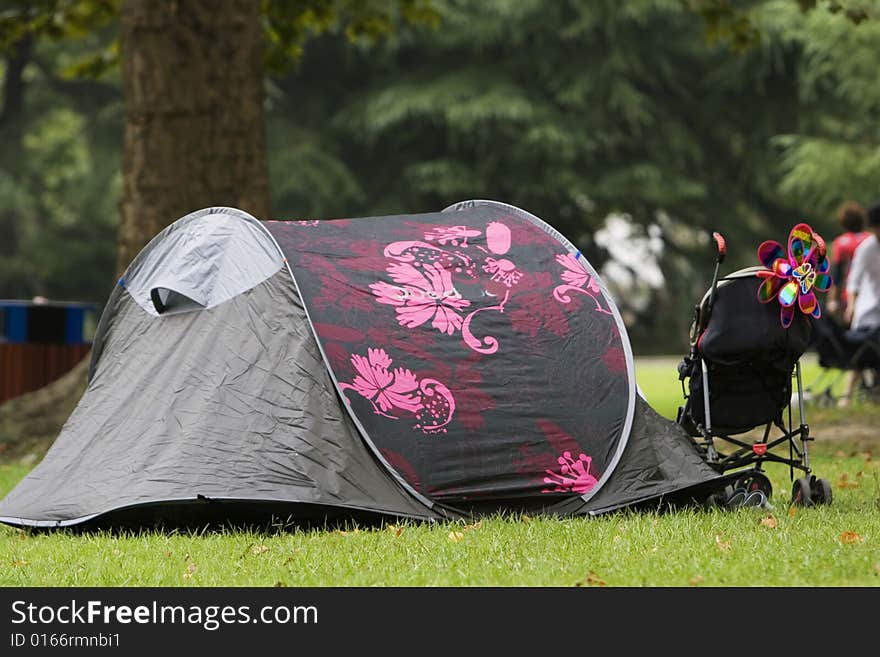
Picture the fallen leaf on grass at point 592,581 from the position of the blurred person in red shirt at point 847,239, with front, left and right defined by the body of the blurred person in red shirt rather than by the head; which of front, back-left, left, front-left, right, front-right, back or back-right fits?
back

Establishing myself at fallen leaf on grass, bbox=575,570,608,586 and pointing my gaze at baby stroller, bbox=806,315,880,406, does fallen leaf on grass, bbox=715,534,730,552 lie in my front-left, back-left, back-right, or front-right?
front-right

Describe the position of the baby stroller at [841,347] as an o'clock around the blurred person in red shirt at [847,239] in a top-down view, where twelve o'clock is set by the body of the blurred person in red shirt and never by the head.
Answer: The baby stroller is roughly at 6 o'clock from the blurred person in red shirt.

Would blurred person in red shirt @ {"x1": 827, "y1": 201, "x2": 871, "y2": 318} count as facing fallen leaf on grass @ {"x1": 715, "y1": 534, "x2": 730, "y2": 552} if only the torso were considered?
no

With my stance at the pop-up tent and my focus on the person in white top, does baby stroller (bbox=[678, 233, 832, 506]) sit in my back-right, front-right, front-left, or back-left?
front-right

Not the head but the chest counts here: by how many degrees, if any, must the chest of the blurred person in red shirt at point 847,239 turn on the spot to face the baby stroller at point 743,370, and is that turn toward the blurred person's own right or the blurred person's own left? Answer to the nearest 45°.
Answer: approximately 180°

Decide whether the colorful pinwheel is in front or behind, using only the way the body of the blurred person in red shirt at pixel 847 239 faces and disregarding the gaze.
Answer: behind

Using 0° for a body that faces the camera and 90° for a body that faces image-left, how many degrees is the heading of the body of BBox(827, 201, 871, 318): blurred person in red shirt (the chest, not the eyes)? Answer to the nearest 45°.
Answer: approximately 180°

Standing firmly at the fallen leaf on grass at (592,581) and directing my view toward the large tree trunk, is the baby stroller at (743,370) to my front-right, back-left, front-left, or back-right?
front-right
